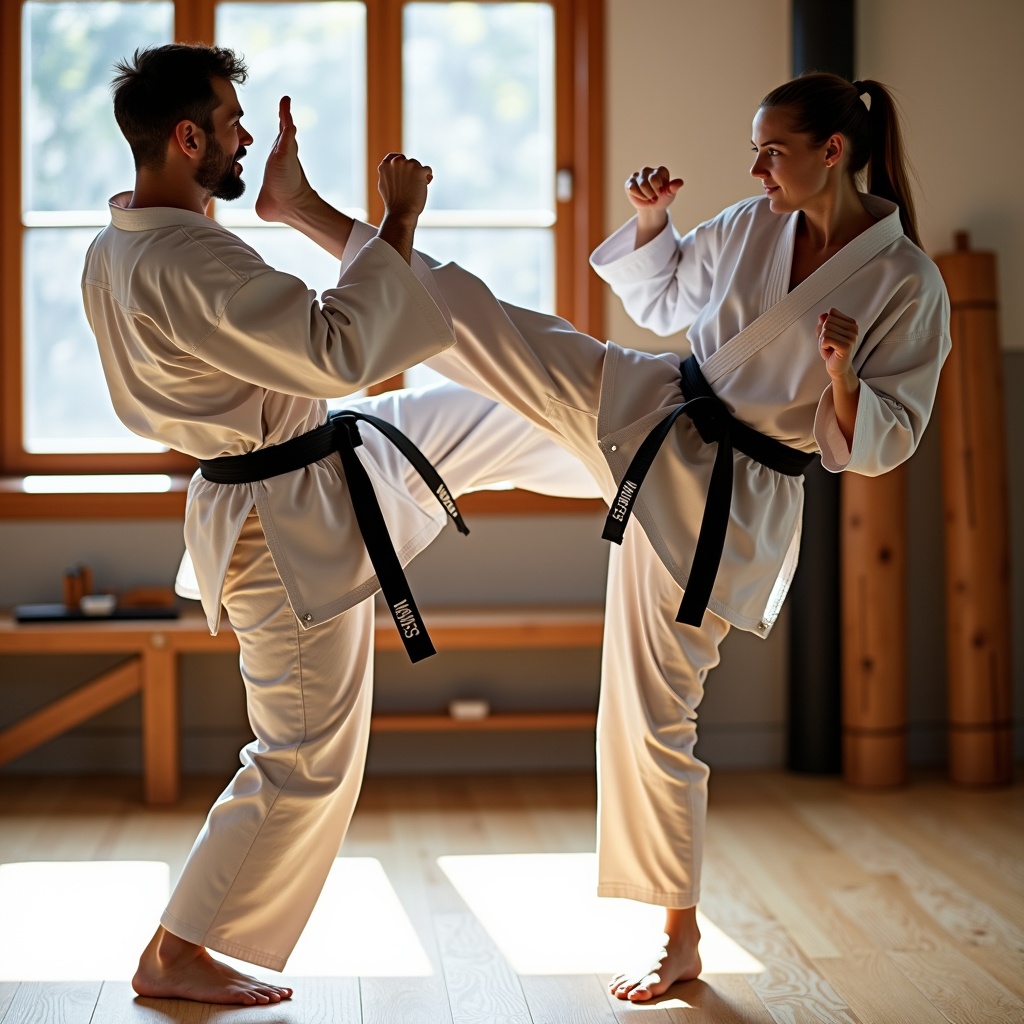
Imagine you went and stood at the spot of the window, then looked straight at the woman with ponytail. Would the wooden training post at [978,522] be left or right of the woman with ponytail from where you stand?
left

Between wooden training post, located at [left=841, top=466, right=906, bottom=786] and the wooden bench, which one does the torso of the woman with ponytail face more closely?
the wooden bench

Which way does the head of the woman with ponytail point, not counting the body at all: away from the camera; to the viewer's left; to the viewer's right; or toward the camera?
to the viewer's left

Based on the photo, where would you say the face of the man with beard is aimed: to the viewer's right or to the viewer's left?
to the viewer's right

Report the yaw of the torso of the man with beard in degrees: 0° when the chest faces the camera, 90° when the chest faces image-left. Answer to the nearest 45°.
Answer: approximately 270°

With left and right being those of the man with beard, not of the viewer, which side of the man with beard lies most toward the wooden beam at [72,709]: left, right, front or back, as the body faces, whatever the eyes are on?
left

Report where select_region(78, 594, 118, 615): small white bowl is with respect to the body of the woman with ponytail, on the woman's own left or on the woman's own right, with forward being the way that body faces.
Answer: on the woman's own right

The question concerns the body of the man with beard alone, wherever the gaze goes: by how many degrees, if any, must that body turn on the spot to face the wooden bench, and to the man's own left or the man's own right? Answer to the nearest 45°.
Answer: approximately 90° to the man's own left
